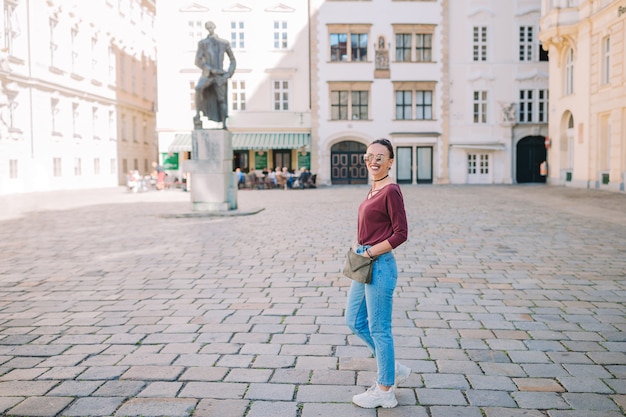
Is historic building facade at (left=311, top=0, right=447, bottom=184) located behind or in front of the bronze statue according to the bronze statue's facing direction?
behind

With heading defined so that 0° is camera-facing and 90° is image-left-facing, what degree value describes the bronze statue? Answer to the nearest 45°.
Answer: approximately 0°

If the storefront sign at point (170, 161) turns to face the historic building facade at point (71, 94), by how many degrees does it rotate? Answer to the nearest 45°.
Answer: approximately 45° to its right

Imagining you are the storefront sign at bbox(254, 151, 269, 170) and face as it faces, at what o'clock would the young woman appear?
The young woman is roughly at 12 o'clock from the storefront sign.

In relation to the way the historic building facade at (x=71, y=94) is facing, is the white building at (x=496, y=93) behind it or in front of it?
in front

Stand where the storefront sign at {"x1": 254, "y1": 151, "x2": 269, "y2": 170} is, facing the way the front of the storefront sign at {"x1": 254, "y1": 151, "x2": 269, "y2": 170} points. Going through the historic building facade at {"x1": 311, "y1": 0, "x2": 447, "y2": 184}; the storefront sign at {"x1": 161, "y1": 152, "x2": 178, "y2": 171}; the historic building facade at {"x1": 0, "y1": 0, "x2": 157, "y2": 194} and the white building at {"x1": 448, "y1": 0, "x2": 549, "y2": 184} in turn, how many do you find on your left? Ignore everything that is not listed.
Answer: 2

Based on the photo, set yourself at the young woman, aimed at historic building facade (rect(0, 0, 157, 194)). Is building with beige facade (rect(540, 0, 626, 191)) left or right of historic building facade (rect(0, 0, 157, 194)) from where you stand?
right

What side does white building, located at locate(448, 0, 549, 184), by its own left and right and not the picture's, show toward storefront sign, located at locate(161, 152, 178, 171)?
right

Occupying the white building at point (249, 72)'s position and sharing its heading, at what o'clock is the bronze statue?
The bronze statue is roughly at 12 o'clock from the white building.

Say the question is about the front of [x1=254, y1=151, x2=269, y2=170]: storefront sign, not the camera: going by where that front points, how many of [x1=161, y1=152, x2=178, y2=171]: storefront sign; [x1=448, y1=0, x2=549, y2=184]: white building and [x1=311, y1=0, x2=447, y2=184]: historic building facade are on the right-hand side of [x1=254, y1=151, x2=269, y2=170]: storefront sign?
1
